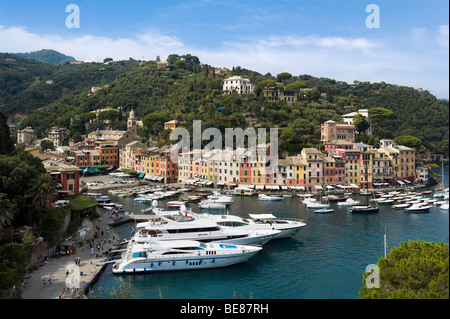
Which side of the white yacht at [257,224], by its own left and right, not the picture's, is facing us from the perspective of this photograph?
right

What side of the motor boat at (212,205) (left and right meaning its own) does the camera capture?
right

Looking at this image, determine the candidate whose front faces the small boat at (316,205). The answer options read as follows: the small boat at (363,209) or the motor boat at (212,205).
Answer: the motor boat

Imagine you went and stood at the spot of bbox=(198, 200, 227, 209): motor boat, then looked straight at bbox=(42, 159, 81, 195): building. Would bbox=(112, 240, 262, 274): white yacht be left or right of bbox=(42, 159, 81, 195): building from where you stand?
left

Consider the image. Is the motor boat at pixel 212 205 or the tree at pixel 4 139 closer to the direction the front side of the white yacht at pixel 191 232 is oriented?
the motor boat
